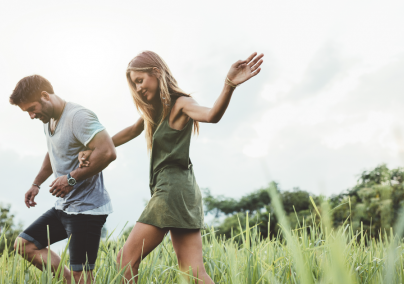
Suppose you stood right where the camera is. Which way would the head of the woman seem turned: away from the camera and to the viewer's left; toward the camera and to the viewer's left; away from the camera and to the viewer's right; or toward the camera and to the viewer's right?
toward the camera and to the viewer's left

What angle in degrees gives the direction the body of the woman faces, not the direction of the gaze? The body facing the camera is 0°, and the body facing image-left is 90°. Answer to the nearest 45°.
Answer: approximately 45°

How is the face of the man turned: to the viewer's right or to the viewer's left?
to the viewer's left
